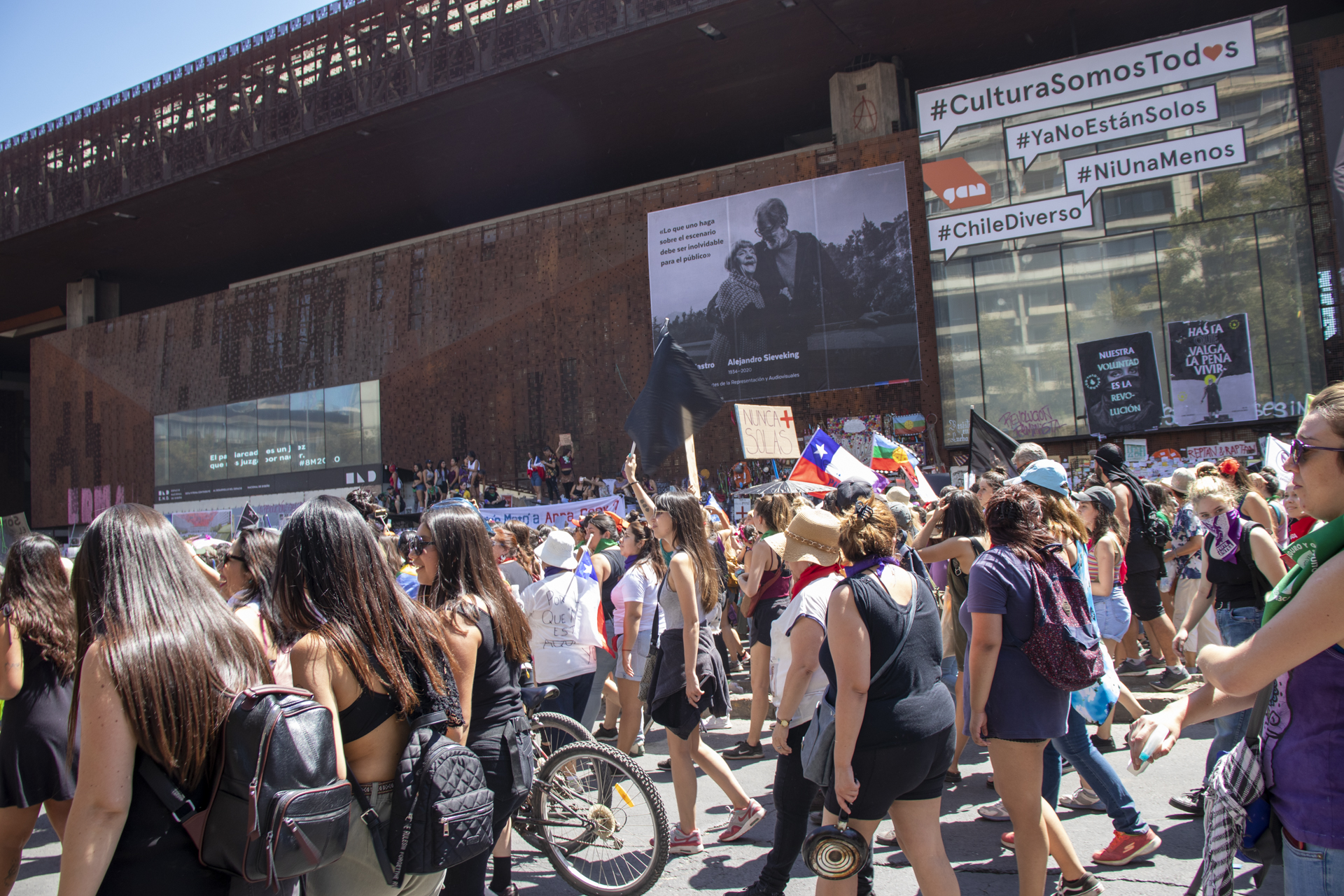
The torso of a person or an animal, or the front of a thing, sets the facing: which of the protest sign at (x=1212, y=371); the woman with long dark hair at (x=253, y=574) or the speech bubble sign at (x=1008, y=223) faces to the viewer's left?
the woman with long dark hair

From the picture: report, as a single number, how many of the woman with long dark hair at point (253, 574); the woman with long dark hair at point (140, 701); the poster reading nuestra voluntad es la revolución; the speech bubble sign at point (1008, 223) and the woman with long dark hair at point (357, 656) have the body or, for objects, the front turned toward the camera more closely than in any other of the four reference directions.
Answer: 2

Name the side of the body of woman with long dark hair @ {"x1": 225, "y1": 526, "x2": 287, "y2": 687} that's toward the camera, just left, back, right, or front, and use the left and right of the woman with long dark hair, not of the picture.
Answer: left

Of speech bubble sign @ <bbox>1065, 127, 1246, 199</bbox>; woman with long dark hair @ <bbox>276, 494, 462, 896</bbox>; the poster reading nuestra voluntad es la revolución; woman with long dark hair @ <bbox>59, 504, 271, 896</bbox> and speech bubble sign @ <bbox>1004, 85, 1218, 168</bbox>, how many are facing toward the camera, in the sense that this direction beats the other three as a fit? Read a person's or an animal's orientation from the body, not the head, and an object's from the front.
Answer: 3

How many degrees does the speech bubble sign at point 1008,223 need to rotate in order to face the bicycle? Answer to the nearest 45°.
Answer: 0° — it already faces it

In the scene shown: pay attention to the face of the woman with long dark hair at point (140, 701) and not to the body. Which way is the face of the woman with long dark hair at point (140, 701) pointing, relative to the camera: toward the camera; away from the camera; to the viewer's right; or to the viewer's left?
away from the camera

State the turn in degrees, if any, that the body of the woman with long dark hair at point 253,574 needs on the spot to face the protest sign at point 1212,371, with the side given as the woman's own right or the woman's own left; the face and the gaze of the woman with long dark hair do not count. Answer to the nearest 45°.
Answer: approximately 135° to the woman's own right

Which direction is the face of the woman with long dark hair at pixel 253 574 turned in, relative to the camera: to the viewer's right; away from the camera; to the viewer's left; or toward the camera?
to the viewer's left

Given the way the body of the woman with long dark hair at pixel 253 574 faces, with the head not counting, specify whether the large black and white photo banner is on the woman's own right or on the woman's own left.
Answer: on the woman's own right

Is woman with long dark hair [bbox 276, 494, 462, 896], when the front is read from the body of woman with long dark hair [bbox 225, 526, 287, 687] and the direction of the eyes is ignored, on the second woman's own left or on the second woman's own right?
on the second woman's own left

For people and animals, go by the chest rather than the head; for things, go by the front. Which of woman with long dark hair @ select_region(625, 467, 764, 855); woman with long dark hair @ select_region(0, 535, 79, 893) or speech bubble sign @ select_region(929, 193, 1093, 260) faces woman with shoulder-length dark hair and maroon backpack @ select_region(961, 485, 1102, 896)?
the speech bubble sign

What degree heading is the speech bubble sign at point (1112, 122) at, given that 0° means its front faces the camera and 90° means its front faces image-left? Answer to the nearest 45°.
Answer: approximately 0°
